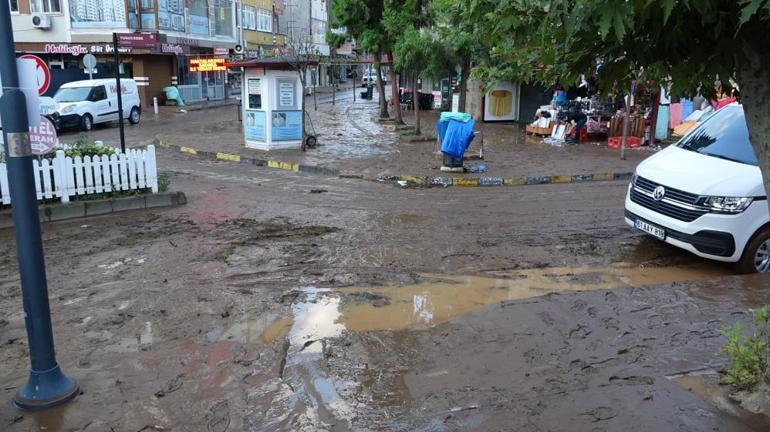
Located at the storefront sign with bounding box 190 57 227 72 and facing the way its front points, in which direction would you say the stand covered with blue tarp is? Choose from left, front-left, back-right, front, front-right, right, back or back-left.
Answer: front

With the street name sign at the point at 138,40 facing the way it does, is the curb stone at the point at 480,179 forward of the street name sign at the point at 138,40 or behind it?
forward

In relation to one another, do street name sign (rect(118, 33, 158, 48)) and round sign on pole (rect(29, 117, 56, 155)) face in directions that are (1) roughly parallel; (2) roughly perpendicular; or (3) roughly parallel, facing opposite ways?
roughly parallel

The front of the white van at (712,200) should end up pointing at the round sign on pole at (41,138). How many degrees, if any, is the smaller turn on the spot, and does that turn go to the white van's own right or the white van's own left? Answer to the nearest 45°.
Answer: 0° — it already faces it

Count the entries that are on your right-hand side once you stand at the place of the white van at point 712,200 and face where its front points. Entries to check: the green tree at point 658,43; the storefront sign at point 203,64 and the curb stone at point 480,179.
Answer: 2

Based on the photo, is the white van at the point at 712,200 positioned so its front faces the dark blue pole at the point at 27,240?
yes

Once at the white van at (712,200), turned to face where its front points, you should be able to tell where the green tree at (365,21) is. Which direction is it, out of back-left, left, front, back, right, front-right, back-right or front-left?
right

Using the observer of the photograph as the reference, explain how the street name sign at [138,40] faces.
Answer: facing the viewer

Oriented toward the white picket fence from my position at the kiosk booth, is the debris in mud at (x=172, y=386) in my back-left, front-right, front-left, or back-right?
front-left

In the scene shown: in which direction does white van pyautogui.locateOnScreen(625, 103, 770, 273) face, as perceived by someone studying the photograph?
facing the viewer and to the left of the viewer

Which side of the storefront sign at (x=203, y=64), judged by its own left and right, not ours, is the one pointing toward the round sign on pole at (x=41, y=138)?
front

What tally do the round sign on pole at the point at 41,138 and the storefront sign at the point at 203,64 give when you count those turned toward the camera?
2

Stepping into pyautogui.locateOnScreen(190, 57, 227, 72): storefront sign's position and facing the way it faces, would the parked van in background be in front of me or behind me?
in front

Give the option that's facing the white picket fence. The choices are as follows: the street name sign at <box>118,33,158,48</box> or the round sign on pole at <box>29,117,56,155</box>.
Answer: the street name sign

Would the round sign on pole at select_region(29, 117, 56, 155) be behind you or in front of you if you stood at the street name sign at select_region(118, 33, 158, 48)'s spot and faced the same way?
in front

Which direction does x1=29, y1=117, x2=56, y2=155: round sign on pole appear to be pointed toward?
toward the camera

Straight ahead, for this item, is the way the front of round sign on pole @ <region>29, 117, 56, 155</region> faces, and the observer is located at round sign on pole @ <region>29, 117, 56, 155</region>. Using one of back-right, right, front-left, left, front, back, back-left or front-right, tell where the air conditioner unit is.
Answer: back
